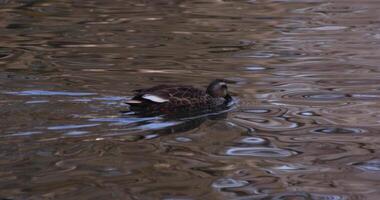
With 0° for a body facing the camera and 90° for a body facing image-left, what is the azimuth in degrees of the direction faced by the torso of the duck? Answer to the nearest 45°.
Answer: approximately 270°
